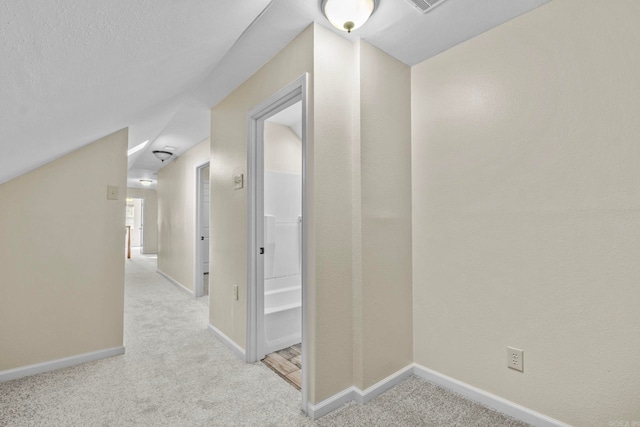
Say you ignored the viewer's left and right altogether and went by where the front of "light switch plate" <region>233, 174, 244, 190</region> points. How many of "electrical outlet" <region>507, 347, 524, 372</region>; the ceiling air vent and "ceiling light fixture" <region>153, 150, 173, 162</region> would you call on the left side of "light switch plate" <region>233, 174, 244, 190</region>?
2

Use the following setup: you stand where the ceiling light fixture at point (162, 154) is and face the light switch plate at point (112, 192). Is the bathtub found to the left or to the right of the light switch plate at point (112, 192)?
left

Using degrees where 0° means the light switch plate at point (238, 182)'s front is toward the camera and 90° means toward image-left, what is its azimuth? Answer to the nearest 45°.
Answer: approximately 45°

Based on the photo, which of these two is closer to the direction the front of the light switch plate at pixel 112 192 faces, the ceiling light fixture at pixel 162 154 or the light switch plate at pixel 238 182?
the light switch plate

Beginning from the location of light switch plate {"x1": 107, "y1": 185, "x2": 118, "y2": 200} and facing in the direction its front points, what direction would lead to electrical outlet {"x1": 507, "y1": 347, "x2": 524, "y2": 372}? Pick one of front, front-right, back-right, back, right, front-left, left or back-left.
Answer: front-left

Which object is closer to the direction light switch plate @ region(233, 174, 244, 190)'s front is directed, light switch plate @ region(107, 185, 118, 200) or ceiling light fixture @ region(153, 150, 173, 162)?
the light switch plate

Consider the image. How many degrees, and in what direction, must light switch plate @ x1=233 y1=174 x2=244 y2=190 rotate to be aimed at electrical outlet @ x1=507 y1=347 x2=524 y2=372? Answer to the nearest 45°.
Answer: approximately 90° to its left

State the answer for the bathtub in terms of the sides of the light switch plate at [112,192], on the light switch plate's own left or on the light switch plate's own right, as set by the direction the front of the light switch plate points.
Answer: on the light switch plate's own left
